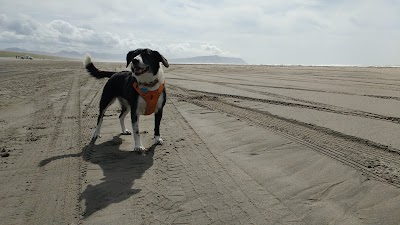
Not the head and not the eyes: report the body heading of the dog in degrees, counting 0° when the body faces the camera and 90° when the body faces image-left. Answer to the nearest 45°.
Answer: approximately 315°
